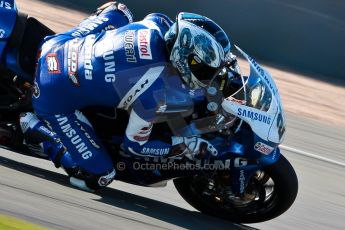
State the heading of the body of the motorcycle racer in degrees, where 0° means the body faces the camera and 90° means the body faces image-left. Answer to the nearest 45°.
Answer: approximately 270°
